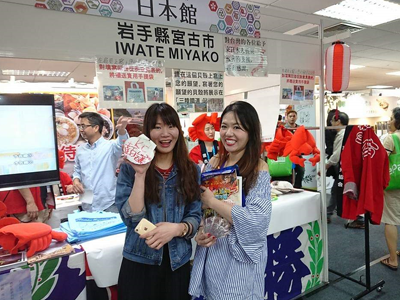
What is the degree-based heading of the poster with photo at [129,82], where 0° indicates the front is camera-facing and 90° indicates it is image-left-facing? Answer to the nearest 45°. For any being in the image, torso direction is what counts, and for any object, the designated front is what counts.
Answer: approximately 0°

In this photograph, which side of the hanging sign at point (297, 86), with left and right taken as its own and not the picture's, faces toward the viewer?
front

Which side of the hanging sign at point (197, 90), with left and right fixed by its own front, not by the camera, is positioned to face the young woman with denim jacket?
front

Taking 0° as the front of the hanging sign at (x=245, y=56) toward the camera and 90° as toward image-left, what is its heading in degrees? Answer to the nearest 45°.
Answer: approximately 0°

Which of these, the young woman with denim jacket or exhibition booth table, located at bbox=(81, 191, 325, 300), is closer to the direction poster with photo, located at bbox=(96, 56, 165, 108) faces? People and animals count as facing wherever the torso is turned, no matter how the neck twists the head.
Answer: the young woman with denim jacket

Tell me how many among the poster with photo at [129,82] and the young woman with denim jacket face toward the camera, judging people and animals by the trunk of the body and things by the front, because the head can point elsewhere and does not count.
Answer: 2
